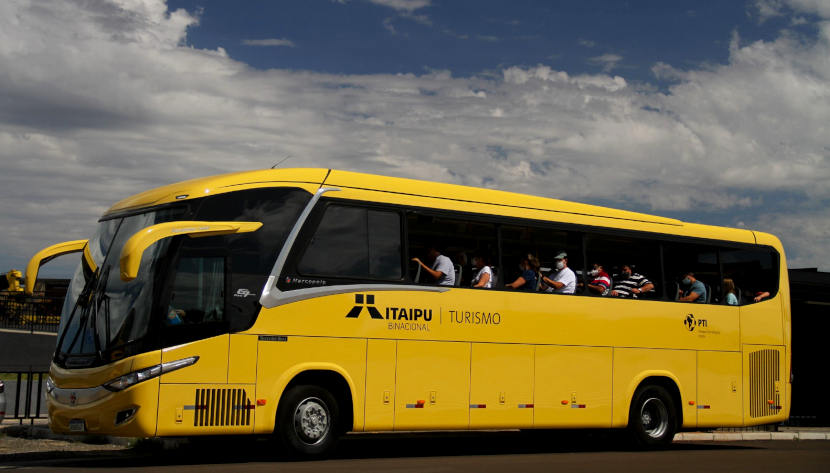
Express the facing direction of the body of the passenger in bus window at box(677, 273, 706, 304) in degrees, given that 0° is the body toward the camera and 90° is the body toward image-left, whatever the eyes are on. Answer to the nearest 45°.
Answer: approximately 90°

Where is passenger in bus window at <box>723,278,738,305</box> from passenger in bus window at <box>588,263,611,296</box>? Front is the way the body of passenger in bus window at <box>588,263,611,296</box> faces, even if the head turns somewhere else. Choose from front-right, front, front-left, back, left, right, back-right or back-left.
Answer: back-right

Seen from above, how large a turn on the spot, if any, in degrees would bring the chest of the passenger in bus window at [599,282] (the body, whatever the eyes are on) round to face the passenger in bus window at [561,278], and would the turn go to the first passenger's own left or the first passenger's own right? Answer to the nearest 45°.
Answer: approximately 45° to the first passenger's own left

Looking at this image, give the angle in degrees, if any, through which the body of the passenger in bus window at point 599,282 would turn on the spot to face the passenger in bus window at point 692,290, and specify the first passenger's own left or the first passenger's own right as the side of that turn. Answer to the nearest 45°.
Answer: approximately 135° to the first passenger's own right

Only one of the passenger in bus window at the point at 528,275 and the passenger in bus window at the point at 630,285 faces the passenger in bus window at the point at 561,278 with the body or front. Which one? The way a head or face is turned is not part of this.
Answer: the passenger in bus window at the point at 630,285

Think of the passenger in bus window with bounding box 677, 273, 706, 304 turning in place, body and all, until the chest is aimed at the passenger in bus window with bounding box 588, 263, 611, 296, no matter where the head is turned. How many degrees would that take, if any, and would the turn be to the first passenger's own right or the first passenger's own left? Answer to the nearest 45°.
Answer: approximately 45° to the first passenger's own left

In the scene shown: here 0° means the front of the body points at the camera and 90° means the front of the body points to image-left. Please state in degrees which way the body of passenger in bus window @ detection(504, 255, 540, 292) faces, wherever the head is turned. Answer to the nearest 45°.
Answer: approximately 45°

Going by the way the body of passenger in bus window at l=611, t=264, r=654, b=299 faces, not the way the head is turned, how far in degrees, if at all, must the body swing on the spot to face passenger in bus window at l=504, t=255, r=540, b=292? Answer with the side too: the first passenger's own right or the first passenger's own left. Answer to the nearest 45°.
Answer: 0° — they already face them

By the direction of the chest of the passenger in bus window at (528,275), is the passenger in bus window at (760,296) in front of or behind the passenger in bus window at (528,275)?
behind

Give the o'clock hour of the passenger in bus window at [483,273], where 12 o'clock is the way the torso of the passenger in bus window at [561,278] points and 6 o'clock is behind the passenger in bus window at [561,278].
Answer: the passenger in bus window at [483,273] is roughly at 12 o'clock from the passenger in bus window at [561,278].

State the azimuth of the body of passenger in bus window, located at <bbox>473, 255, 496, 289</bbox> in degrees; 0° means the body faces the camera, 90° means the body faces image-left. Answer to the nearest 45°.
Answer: approximately 90°

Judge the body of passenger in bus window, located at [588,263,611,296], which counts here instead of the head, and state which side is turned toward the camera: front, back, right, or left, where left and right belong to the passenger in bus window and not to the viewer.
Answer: left

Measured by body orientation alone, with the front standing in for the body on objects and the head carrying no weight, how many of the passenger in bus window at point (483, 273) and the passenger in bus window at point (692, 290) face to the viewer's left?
2

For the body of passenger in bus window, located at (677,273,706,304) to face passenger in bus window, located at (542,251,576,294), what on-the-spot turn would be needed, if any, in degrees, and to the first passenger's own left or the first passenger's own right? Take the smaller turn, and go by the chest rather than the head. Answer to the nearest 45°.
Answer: approximately 45° to the first passenger's own left
